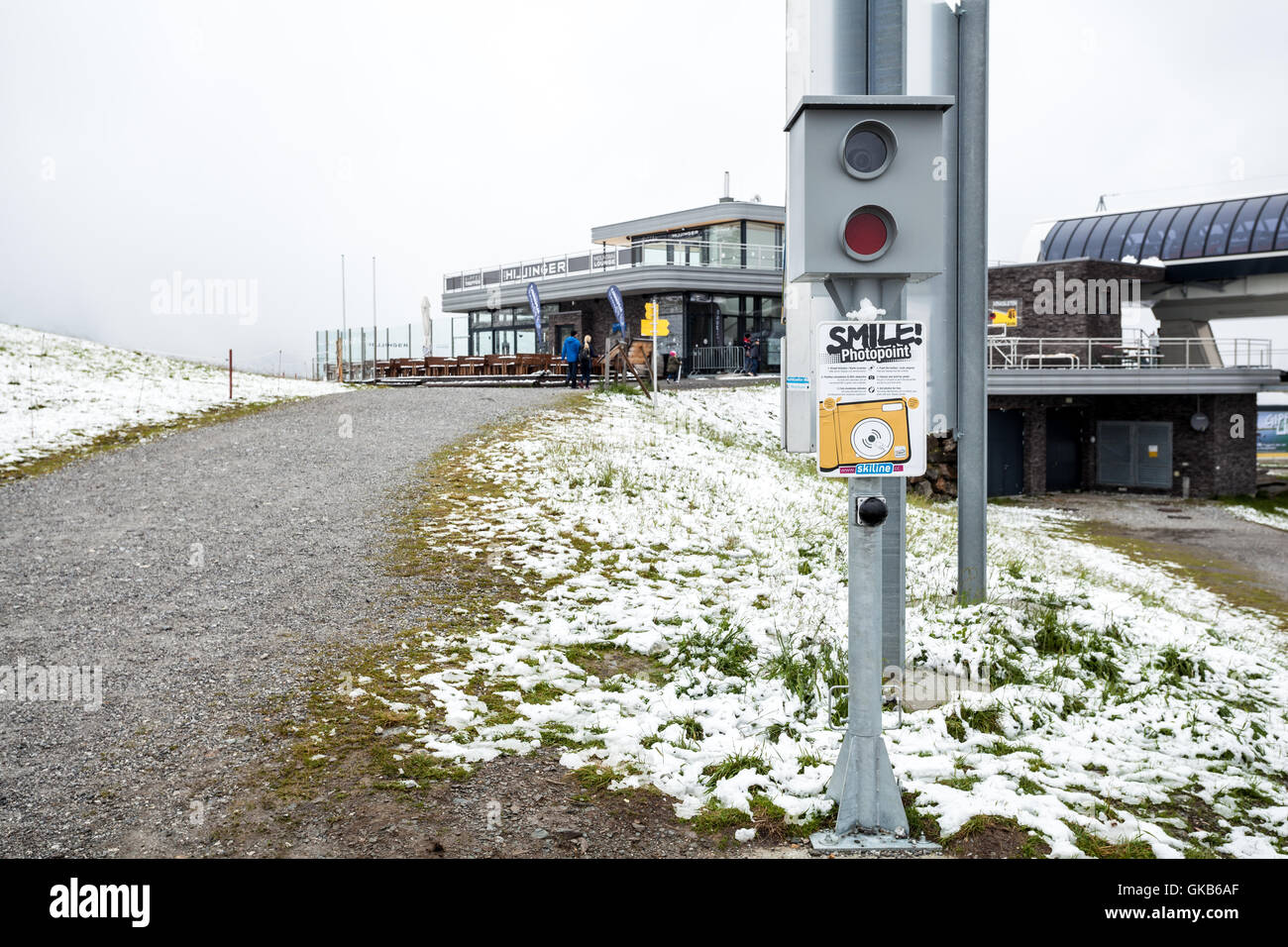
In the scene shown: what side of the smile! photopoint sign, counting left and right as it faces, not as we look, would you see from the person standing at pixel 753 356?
back

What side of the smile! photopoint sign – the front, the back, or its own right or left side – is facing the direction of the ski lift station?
back

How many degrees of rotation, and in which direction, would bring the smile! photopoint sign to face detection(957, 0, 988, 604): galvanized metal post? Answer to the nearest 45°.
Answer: approximately 180°

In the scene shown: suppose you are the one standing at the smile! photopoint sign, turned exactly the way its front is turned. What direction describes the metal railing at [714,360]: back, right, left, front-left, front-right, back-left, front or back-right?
back

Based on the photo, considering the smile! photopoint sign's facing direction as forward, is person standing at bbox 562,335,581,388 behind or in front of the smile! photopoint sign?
behind

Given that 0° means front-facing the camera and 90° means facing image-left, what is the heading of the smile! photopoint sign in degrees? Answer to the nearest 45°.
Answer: approximately 0°

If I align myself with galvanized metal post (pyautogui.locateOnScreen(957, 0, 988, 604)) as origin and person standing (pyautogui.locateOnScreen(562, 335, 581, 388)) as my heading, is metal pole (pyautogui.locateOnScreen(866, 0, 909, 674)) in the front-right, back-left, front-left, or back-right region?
back-left
